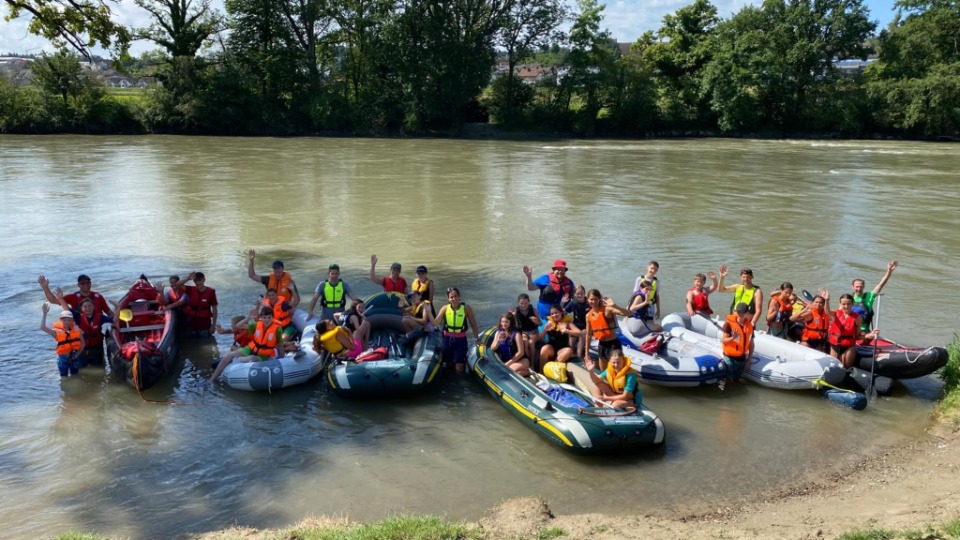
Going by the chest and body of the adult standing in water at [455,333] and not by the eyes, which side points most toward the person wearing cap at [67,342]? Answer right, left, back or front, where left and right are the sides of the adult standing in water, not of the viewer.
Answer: right

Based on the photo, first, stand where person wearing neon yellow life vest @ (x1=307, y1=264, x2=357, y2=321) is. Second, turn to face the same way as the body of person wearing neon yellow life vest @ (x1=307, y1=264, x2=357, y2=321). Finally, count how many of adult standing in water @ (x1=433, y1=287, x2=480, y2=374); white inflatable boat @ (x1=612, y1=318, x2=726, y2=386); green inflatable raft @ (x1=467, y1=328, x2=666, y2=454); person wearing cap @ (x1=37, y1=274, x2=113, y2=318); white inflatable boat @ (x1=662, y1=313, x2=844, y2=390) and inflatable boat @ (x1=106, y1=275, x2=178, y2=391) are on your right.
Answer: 2

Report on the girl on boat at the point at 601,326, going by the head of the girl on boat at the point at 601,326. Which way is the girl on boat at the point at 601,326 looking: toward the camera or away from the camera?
toward the camera

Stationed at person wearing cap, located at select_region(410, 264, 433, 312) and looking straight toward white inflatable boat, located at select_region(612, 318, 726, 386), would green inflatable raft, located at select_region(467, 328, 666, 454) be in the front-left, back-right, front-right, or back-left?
front-right

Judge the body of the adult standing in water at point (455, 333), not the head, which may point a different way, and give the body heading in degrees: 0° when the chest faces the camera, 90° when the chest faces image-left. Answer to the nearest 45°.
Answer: approximately 0°

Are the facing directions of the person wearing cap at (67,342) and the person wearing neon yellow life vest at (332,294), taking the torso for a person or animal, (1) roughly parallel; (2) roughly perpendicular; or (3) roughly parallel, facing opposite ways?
roughly parallel

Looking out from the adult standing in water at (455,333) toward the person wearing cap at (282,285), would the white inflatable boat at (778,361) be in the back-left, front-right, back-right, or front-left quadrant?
back-right

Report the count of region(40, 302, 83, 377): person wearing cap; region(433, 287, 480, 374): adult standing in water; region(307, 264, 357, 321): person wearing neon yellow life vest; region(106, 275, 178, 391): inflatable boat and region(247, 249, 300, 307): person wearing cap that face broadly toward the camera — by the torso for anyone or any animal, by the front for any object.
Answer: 5

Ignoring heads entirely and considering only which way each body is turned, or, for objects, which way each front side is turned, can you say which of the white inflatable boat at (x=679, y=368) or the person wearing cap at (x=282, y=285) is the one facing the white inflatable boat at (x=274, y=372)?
the person wearing cap

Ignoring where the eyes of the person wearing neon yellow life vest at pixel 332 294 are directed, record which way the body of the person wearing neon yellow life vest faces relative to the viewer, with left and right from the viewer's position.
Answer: facing the viewer

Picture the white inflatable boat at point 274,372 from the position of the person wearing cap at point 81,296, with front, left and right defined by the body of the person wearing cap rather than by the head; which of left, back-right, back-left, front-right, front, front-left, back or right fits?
front-left

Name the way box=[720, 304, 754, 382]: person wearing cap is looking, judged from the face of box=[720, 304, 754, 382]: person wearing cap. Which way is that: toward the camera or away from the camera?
toward the camera

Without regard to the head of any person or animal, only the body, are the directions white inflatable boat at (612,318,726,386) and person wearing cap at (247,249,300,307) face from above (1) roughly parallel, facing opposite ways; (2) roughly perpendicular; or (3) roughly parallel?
roughly parallel

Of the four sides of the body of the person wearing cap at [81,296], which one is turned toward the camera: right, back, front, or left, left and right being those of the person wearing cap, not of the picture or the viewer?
front

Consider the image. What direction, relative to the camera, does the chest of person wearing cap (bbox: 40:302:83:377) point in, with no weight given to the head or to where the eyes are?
toward the camera
